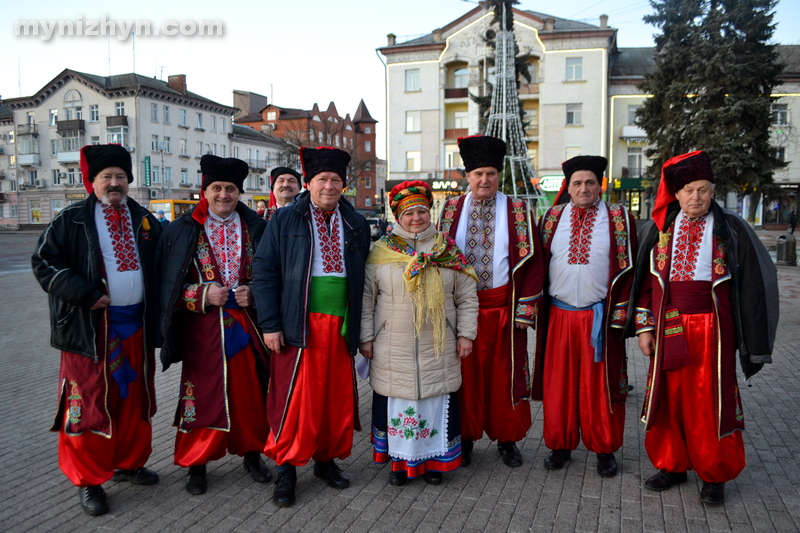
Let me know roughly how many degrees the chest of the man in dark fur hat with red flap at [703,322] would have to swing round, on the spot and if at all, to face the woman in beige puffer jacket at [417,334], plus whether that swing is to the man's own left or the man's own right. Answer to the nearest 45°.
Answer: approximately 90° to the man's own right

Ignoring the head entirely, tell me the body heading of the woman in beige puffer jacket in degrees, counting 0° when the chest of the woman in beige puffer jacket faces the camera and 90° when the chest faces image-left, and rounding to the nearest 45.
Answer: approximately 0°

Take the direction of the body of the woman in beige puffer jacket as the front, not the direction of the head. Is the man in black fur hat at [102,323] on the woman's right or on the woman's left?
on the woman's right

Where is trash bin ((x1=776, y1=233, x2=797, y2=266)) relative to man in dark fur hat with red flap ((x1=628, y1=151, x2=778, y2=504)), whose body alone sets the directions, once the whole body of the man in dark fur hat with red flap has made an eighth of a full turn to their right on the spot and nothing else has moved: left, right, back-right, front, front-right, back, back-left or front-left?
back-right

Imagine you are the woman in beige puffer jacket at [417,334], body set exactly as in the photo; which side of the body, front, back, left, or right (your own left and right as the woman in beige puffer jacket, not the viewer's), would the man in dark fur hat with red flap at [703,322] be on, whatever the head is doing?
left

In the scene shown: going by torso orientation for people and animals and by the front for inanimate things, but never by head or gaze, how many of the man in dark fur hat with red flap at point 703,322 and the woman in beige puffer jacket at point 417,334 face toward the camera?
2
